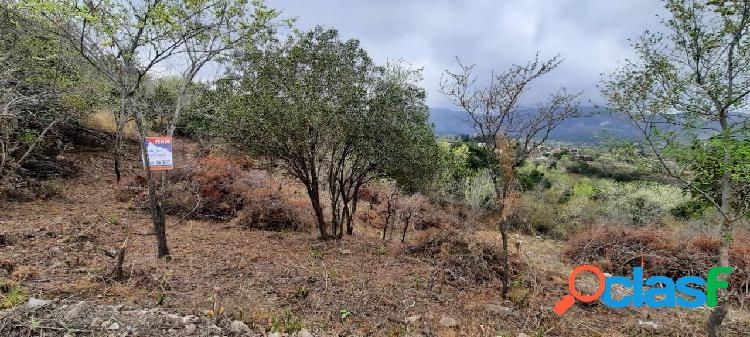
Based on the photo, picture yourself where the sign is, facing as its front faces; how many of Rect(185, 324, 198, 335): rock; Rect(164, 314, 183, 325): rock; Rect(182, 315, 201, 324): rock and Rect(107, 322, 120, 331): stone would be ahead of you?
4

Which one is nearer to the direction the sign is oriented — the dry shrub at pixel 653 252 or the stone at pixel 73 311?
the stone

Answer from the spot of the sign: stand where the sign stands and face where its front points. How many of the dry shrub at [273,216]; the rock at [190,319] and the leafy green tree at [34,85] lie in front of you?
1

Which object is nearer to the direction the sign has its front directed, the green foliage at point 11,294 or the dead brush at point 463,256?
the green foliage

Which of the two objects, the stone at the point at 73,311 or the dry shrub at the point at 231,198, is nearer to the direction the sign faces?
the stone

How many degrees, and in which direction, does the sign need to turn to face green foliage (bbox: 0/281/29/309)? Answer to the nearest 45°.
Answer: approximately 45° to its right

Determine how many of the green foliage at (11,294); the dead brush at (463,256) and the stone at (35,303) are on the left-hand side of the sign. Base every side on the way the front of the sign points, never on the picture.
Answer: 1

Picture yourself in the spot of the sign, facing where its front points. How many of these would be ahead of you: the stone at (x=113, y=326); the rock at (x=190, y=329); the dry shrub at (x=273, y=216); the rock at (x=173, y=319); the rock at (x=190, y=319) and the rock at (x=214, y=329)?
5

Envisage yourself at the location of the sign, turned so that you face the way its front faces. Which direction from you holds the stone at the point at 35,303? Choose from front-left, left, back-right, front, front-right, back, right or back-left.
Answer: front-right

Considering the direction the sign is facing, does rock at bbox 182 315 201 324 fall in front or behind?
in front

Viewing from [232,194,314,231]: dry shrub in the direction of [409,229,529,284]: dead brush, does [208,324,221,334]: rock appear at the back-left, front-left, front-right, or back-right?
front-right

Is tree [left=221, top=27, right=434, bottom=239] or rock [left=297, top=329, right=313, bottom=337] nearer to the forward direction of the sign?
the rock

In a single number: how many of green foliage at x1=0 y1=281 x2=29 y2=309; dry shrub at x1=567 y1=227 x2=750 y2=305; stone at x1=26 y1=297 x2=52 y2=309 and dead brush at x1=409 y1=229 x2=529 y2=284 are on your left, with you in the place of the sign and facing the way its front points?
2

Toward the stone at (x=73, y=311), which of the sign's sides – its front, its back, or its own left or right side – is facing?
front

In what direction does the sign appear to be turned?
toward the camera

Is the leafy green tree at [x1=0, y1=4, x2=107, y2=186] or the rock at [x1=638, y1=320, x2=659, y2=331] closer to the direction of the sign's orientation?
the rock

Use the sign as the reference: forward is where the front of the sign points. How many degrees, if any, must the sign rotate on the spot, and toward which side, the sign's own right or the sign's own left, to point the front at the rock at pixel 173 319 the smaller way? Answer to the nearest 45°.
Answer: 0° — it already faces it

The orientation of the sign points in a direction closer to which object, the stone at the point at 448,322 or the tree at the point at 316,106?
the stone

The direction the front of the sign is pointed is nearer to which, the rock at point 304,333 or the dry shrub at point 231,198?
the rock

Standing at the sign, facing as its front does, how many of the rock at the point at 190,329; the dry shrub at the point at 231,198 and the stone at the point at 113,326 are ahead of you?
2

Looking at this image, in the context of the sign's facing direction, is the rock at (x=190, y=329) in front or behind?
in front
